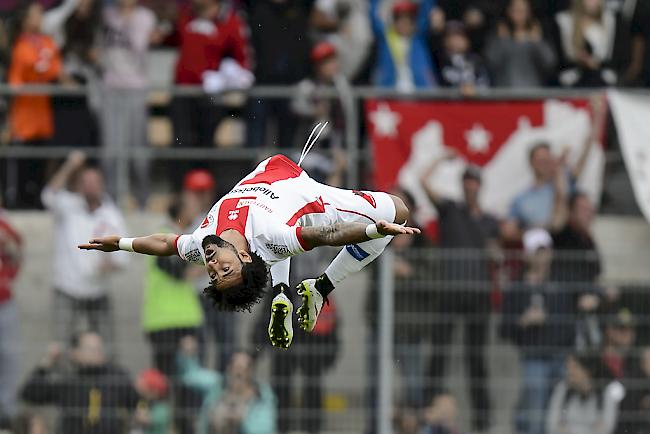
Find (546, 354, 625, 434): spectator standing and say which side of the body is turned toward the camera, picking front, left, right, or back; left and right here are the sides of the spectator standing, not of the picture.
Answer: front

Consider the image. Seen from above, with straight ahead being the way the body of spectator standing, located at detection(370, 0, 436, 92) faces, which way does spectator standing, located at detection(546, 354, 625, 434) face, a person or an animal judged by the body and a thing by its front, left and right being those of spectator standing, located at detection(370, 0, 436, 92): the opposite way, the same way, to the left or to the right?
the same way

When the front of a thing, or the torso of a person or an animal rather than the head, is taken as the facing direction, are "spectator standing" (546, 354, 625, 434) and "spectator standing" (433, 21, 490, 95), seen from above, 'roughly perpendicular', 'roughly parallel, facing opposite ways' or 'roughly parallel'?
roughly parallel

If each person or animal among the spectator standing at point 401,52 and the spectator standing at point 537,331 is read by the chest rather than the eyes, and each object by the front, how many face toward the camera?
2

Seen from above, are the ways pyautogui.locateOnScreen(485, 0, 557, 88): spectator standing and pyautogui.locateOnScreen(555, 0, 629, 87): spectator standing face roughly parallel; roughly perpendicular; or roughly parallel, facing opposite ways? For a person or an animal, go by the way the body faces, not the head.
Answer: roughly parallel

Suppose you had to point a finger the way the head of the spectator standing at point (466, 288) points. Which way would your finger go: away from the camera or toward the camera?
toward the camera

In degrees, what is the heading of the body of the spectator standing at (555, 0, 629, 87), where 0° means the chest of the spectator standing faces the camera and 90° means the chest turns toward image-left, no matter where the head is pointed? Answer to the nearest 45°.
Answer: approximately 0°

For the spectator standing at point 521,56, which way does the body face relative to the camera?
toward the camera

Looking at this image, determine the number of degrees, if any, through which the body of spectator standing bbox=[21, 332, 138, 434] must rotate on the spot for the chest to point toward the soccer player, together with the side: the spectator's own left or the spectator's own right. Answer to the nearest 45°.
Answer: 0° — they already face them

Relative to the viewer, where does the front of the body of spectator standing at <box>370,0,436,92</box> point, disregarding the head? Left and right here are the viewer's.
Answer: facing the viewer

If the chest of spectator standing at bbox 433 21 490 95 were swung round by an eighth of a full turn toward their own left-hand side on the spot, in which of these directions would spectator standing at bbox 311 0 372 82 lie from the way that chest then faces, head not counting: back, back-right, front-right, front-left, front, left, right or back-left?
back-right

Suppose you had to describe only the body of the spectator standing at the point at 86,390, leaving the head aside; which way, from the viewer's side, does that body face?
toward the camera
